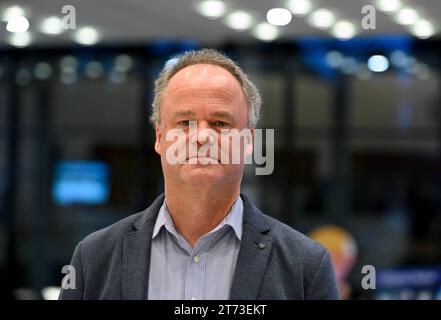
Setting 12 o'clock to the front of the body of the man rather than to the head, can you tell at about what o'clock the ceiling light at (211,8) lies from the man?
The ceiling light is roughly at 6 o'clock from the man.

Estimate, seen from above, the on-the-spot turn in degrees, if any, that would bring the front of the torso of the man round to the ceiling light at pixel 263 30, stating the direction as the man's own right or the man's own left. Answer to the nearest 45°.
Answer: approximately 180°

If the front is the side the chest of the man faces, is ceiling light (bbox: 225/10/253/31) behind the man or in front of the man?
behind

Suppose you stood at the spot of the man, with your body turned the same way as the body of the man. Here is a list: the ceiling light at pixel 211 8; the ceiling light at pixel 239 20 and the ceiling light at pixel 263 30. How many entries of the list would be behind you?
3

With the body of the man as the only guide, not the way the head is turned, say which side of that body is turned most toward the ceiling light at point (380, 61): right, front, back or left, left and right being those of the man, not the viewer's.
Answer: back

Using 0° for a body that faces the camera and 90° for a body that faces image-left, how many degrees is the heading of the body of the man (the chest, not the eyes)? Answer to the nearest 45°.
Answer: approximately 0°
